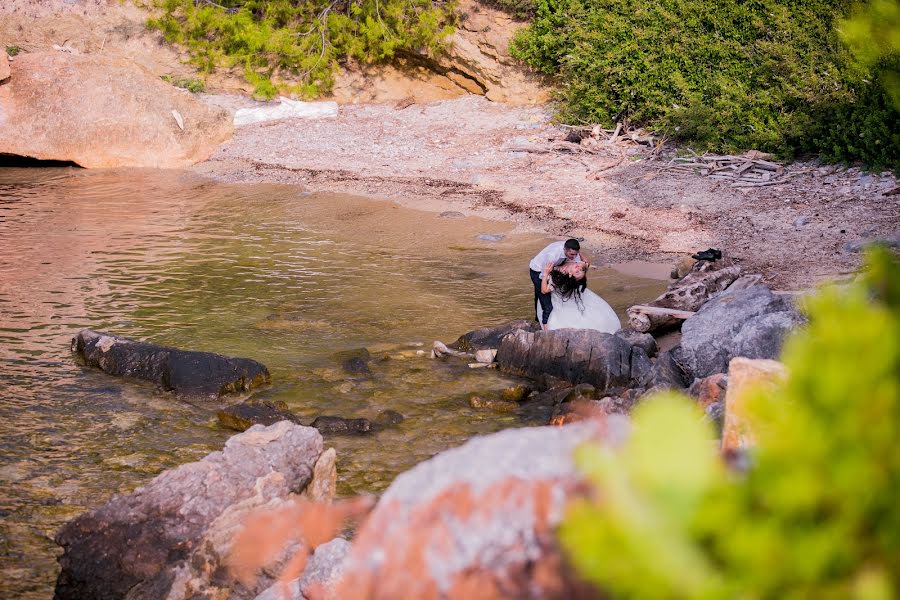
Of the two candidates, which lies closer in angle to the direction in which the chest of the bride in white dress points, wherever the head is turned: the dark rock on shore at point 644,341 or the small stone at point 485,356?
the small stone

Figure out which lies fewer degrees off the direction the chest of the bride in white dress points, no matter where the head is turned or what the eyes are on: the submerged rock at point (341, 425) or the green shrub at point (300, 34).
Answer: the green shrub

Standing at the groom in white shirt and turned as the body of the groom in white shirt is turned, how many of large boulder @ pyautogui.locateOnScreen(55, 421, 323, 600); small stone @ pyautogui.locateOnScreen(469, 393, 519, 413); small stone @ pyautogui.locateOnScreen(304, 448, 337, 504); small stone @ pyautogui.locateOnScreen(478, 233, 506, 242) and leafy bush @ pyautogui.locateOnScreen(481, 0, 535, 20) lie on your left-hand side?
2

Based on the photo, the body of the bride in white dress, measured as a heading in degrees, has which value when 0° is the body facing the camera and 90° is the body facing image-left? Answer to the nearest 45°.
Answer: approximately 135°

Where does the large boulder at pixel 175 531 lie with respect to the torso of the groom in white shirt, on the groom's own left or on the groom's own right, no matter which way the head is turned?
on the groom's own right

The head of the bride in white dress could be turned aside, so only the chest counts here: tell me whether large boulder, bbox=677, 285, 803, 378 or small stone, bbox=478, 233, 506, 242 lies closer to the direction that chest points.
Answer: the small stone

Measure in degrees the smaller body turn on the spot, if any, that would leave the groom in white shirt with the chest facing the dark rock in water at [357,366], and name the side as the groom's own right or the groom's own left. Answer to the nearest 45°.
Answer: approximately 180°

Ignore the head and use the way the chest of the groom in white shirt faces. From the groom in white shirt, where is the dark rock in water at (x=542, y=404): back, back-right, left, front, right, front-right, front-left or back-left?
right

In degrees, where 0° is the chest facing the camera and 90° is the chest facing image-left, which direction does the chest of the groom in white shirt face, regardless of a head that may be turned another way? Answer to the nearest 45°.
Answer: approximately 270°

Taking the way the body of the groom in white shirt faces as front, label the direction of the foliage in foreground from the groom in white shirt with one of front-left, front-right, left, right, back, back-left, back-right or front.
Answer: right
